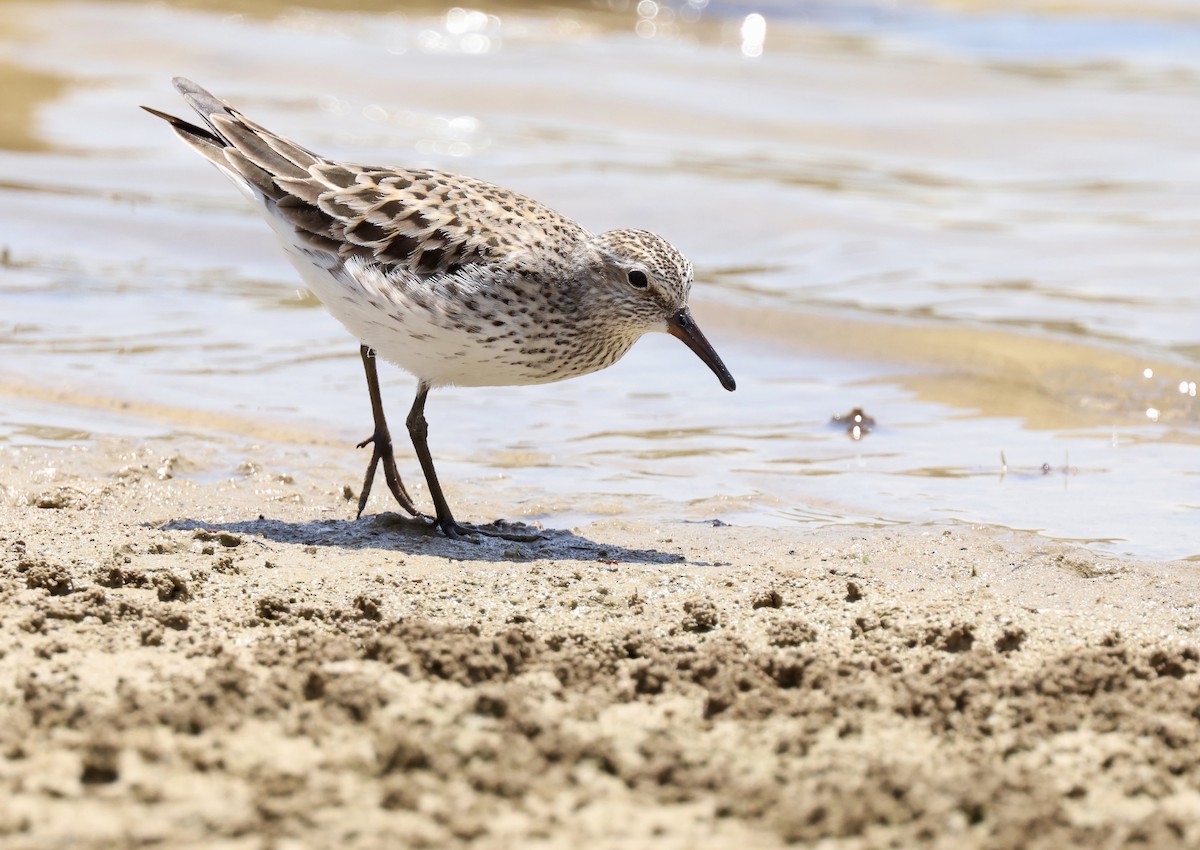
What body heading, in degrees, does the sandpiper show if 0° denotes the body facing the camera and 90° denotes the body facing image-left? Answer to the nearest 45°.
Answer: approximately 270°
